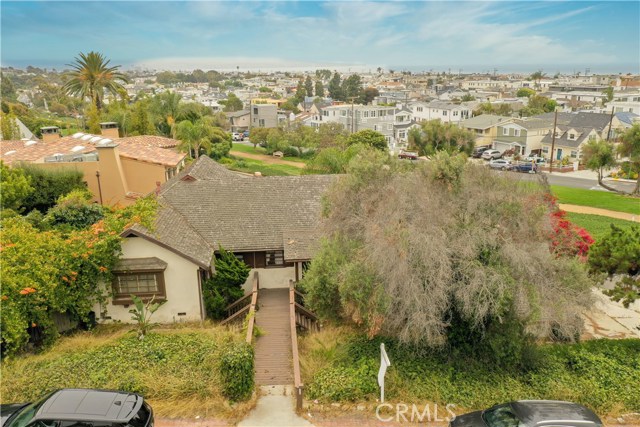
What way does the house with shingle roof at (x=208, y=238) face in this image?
toward the camera

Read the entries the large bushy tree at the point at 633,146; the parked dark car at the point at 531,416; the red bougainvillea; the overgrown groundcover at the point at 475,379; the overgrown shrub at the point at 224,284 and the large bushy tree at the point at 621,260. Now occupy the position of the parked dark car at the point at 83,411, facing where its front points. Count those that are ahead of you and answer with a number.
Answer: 0

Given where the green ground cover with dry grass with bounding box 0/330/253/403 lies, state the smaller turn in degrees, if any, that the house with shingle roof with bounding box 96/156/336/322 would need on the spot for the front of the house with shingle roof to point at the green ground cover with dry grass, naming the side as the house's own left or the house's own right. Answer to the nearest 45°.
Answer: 0° — it already faces it

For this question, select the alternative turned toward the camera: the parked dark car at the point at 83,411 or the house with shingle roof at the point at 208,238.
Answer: the house with shingle roof

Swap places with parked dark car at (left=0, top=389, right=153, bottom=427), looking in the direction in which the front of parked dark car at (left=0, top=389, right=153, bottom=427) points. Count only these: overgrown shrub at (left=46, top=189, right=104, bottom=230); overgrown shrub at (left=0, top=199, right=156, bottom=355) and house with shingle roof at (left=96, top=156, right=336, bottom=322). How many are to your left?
0

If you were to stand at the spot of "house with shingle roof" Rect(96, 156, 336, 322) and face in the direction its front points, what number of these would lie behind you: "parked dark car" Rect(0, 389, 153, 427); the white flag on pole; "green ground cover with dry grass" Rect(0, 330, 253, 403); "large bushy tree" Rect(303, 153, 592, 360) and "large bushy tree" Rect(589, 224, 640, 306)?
0

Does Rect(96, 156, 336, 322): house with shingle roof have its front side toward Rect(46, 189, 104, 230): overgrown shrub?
no

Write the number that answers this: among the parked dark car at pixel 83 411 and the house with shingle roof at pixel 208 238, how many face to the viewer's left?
1

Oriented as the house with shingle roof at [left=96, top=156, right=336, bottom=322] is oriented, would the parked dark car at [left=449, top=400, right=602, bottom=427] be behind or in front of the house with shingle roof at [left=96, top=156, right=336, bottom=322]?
in front

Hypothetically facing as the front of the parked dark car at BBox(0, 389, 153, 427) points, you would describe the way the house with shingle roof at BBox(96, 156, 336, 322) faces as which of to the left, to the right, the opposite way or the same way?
to the left

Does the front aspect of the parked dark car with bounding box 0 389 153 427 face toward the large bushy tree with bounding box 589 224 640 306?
no

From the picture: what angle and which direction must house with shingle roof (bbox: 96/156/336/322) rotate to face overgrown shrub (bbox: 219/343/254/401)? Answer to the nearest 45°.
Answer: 0° — it already faces it

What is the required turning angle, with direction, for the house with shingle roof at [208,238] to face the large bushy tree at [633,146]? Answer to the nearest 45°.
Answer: approximately 135° to its left

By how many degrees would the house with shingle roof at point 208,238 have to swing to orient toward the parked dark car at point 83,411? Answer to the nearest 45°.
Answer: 0° — it already faces it

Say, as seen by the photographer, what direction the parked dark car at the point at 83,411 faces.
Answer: facing to the left of the viewer

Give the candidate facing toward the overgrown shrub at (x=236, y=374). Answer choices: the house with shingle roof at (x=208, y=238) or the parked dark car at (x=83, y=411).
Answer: the house with shingle roof

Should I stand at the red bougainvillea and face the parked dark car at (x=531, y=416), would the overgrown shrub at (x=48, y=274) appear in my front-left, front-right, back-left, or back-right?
front-right

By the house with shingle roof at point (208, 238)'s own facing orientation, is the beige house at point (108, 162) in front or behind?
behind

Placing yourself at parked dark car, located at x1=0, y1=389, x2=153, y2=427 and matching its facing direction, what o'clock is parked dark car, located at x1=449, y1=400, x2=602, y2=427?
parked dark car, located at x1=449, y1=400, x2=602, y2=427 is roughly at 7 o'clock from parked dark car, located at x1=0, y1=389, x2=153, y2=427.

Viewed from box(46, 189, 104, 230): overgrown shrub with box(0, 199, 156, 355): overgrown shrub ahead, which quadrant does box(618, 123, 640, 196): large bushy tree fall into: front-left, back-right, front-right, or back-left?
back-left

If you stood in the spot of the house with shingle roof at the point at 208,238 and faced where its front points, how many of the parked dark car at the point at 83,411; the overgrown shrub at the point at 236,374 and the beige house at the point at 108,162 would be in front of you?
2

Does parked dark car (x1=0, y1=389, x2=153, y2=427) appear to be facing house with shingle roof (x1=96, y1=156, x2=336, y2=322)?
no
